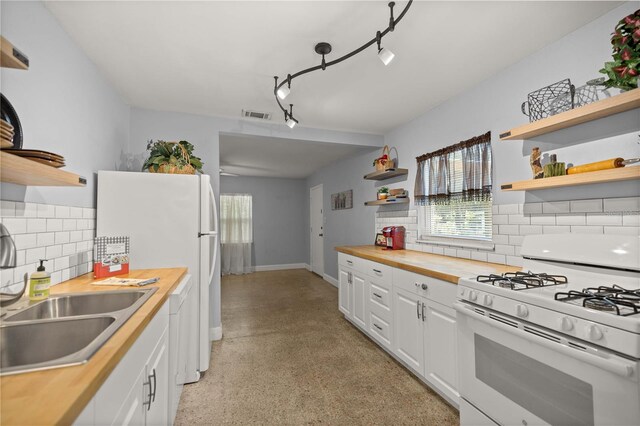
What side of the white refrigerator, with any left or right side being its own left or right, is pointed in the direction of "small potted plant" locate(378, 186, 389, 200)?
front

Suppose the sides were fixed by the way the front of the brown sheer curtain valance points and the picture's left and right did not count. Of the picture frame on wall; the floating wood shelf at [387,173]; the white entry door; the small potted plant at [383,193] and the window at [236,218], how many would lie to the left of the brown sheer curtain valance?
0

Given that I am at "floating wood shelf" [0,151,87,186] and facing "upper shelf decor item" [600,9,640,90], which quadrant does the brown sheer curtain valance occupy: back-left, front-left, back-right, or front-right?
front-left

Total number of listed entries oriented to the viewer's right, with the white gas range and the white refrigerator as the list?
1

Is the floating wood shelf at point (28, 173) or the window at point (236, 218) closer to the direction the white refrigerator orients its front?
the window

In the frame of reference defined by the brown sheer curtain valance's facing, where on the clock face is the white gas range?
The white gas range is roughly at 10 o'clock from the brown sheer curtain valance.

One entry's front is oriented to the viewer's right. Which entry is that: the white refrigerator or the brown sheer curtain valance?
the white refrigerator

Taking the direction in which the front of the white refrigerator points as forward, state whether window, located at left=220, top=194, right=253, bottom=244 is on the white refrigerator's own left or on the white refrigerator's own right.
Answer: on the white refrigerator's own left

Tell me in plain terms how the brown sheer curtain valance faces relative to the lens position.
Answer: facing the viewer and to the left of the viewer

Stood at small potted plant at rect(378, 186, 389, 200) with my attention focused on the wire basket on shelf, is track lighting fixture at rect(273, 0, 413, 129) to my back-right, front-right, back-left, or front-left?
front-right

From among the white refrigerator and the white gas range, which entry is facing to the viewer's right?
the white refrigerator

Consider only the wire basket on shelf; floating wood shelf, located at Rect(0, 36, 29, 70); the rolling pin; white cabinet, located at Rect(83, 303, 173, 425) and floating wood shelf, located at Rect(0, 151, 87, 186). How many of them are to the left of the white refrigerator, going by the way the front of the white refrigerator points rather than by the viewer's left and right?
0

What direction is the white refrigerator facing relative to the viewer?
to the viewer's right

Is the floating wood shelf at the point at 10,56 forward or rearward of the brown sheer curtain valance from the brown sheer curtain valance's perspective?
forward

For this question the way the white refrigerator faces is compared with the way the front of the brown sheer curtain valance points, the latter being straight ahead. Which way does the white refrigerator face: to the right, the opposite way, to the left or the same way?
the opposite way

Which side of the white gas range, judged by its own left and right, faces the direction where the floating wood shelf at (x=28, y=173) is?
front

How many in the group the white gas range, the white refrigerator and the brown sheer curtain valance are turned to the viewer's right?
1

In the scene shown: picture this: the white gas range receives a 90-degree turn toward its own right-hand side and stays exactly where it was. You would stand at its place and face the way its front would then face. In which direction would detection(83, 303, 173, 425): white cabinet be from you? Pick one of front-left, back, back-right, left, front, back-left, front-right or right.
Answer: left

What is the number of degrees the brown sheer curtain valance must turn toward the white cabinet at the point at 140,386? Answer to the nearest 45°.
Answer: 0° — it already faces it

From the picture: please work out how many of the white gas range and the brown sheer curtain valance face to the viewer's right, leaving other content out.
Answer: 0

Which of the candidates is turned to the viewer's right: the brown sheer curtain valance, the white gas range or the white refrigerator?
the white refrigerator

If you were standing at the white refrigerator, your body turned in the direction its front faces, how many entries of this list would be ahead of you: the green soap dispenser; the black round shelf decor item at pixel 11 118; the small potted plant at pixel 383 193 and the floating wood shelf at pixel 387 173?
2

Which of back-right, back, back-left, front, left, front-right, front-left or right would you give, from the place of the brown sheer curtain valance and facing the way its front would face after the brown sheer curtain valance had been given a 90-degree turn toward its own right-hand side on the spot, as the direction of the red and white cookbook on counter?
left
